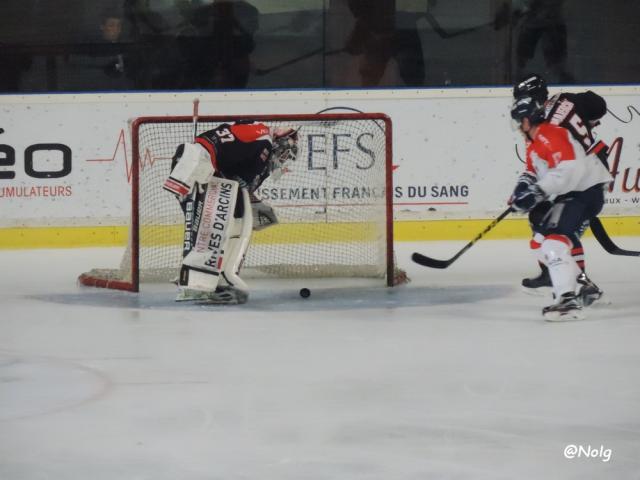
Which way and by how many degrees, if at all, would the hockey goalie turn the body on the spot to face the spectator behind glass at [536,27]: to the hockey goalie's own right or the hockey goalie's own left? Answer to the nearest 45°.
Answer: approximately 45° to the hockey goalie's own left

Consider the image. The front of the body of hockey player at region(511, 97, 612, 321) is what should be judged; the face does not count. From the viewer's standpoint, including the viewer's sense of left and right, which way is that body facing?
facing to the left of the viewer

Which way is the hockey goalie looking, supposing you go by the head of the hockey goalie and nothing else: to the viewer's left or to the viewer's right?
to the viewer's right

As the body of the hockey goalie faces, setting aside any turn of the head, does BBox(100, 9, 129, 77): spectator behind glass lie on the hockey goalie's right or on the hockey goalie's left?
on the hockey goalie's left

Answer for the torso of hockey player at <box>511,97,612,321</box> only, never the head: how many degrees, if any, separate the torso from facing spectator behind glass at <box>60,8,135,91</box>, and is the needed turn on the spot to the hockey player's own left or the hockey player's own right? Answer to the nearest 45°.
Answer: approximately 45° to the hockey player's own right

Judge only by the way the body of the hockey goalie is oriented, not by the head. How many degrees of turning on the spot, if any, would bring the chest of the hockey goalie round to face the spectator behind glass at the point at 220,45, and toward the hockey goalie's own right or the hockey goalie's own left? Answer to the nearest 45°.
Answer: approximately 90° to the hockey goalie's own left

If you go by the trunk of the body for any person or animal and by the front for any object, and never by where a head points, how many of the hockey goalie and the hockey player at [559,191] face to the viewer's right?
1

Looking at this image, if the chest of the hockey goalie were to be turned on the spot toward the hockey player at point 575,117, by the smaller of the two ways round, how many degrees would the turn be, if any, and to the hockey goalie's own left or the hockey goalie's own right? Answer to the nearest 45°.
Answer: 0° — they already face them

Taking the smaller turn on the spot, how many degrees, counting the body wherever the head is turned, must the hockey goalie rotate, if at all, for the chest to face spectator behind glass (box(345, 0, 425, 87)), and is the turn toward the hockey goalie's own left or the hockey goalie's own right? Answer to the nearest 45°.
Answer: approximately 45° to the hockey goalie's own left

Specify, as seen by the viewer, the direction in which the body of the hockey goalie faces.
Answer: to the viewer's right

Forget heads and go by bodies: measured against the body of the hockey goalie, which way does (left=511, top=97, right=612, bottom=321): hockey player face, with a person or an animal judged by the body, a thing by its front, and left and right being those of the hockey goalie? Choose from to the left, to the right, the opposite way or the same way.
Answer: the opposite way

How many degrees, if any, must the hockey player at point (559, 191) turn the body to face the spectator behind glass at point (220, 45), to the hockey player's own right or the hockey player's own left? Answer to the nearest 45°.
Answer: approximately 45° to the hockey player's own right
